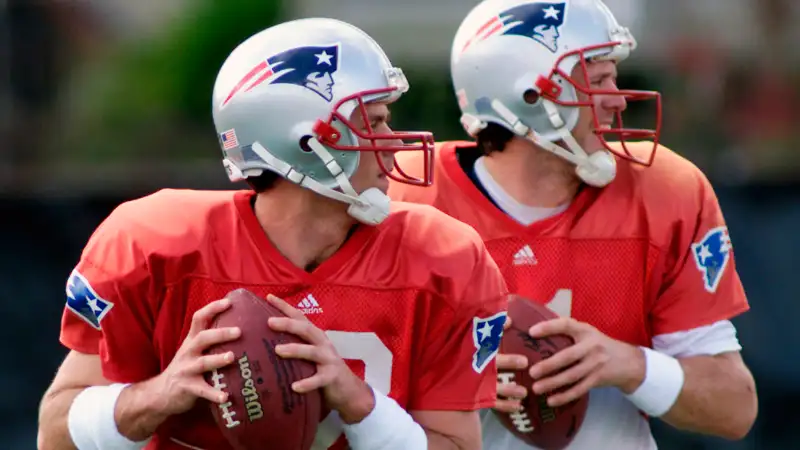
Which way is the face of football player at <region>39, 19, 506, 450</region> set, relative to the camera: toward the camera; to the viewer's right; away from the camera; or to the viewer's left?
to the viewer's right

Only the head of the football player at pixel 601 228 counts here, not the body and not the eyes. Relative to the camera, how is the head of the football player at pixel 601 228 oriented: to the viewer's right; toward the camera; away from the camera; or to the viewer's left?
to the viewer's right

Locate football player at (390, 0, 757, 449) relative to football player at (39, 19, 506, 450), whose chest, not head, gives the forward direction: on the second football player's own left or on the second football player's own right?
on the second football player's own left

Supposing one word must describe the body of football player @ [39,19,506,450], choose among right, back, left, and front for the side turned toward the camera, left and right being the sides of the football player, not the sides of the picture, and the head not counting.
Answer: front
